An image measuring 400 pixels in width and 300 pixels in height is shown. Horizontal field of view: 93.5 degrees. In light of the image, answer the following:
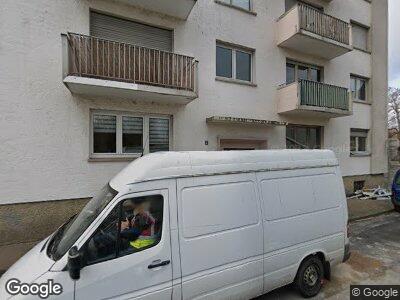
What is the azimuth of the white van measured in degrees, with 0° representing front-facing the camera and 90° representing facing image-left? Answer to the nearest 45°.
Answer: approximately 45°

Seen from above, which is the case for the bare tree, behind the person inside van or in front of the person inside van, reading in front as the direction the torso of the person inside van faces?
behind

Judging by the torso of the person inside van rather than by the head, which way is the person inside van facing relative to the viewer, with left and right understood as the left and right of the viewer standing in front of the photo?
facing the viewer and to the left of the viewer

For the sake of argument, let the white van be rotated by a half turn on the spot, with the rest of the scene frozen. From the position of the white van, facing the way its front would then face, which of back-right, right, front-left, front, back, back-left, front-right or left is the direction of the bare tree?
front

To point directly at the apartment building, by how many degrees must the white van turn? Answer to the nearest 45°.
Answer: approximately 135° to its right
